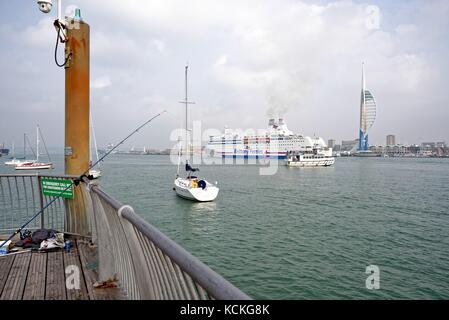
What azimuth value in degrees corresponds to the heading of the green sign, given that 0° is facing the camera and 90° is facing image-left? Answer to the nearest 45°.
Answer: approximately 0°
